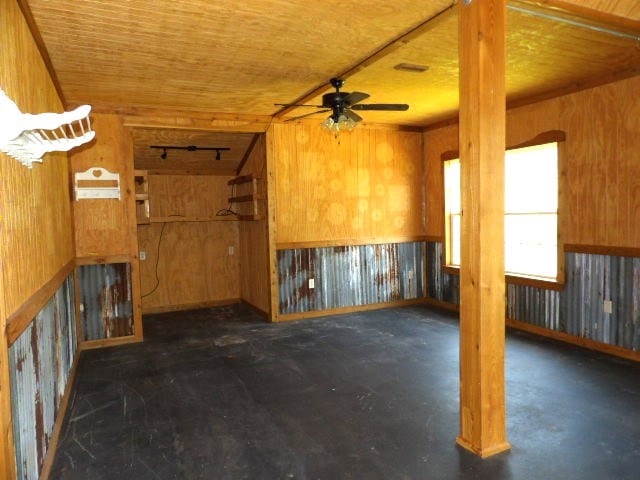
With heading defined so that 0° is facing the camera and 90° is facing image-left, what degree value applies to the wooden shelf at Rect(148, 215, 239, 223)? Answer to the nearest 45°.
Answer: approximately 0°

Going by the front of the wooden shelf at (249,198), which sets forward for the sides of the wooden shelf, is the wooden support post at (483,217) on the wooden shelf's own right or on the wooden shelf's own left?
on the wooden shelf's own left

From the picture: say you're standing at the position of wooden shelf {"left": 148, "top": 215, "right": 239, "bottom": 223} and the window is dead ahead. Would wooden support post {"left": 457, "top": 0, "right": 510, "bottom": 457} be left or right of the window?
right

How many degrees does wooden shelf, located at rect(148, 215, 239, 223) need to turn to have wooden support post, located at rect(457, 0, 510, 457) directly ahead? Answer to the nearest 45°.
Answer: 0° — it already faces it

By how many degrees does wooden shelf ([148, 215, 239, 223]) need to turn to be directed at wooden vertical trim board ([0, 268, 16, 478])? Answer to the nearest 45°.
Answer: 0° — it already faces it

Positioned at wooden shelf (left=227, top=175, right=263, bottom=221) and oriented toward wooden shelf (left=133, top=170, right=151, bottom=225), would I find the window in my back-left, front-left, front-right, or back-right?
back-left

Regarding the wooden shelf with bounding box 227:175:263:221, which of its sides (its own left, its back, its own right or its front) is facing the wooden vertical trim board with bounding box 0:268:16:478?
left

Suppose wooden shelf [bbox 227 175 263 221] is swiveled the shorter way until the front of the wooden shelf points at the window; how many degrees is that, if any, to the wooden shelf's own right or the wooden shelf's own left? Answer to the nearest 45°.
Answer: approximately 135° to the wooden shelf's own left

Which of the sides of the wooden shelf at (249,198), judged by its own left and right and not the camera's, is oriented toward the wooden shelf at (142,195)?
front

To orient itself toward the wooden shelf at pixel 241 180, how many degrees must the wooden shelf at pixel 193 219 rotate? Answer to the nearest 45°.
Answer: approximately 45° to its left

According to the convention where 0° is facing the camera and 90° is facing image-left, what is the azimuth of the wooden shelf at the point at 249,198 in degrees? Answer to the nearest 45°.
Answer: approximately 90°

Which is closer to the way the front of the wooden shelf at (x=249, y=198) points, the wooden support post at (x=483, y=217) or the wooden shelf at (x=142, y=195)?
the wooden shelf
